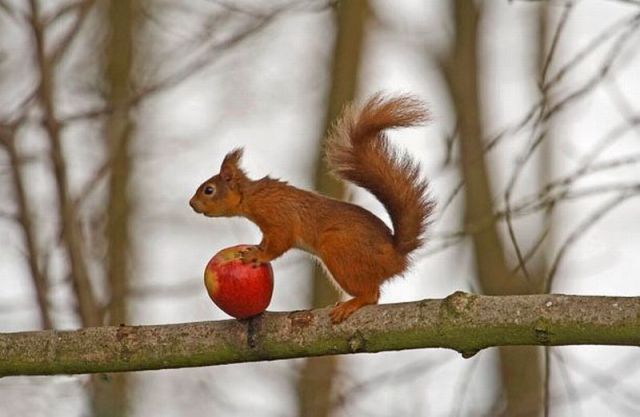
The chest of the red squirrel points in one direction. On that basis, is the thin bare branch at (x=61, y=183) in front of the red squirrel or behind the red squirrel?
in front

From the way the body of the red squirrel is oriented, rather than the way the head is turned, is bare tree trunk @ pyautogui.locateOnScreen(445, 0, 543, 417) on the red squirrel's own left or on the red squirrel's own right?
on the red squirrel's own right

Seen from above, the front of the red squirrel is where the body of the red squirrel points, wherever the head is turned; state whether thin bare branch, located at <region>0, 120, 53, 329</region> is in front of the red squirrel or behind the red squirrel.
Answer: in front

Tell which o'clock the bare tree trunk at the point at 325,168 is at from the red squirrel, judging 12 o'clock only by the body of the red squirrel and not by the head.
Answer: The bare tree trunk is roughly at 3 o'clock from the red squirrel.

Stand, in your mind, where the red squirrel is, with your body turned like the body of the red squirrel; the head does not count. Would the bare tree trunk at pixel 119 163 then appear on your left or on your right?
on your right

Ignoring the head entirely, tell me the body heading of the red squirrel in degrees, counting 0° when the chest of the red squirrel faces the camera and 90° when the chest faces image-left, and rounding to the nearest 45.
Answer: approximately 90°

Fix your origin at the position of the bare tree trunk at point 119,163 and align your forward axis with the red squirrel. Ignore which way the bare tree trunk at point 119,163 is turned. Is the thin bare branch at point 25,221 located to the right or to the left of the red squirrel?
right
